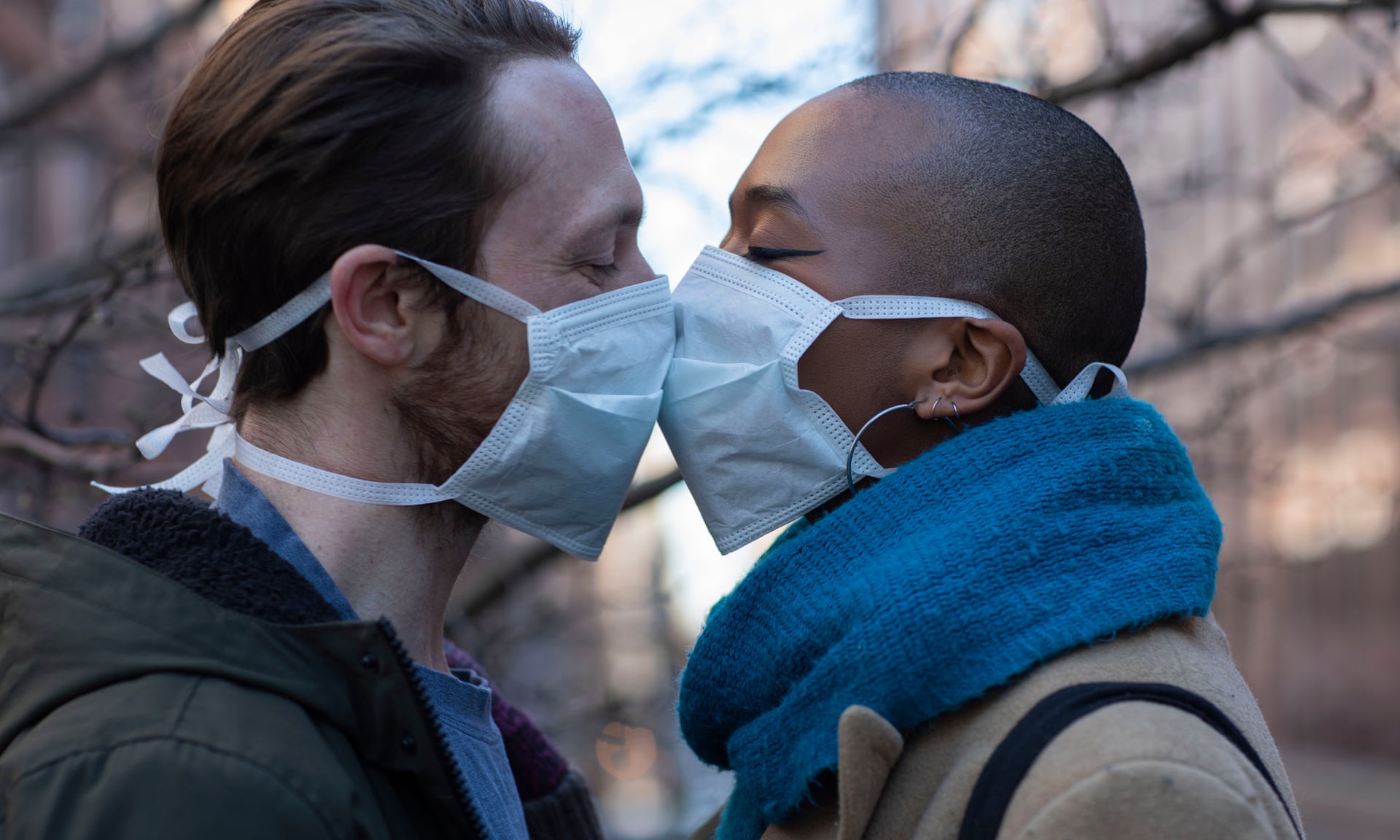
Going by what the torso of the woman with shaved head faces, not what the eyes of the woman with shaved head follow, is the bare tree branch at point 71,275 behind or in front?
in front

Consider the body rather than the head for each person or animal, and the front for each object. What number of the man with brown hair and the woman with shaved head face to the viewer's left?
1

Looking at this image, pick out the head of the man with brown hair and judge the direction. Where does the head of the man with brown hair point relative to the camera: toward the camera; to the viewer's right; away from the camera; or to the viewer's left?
to the viewer's right

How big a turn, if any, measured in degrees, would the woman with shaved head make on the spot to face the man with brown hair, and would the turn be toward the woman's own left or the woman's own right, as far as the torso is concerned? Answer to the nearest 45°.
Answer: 0° — they already face them

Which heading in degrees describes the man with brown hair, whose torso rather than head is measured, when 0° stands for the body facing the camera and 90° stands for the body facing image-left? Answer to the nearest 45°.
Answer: approximately 270°

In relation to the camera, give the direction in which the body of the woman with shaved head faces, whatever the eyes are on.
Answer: to the viewer's left

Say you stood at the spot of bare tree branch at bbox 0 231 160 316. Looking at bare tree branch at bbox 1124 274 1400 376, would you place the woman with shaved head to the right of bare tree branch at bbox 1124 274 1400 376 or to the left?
right
